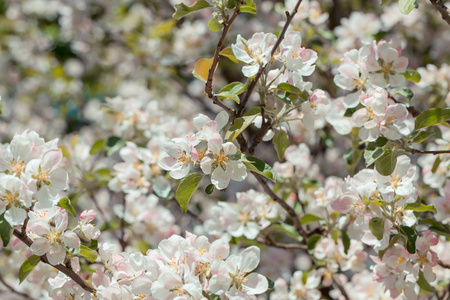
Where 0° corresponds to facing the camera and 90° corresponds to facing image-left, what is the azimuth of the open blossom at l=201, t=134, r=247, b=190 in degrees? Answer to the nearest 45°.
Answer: approximately 0°

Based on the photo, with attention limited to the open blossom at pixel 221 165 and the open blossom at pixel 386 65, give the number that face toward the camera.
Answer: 2

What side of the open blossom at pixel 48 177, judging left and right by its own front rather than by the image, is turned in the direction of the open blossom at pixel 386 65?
left
